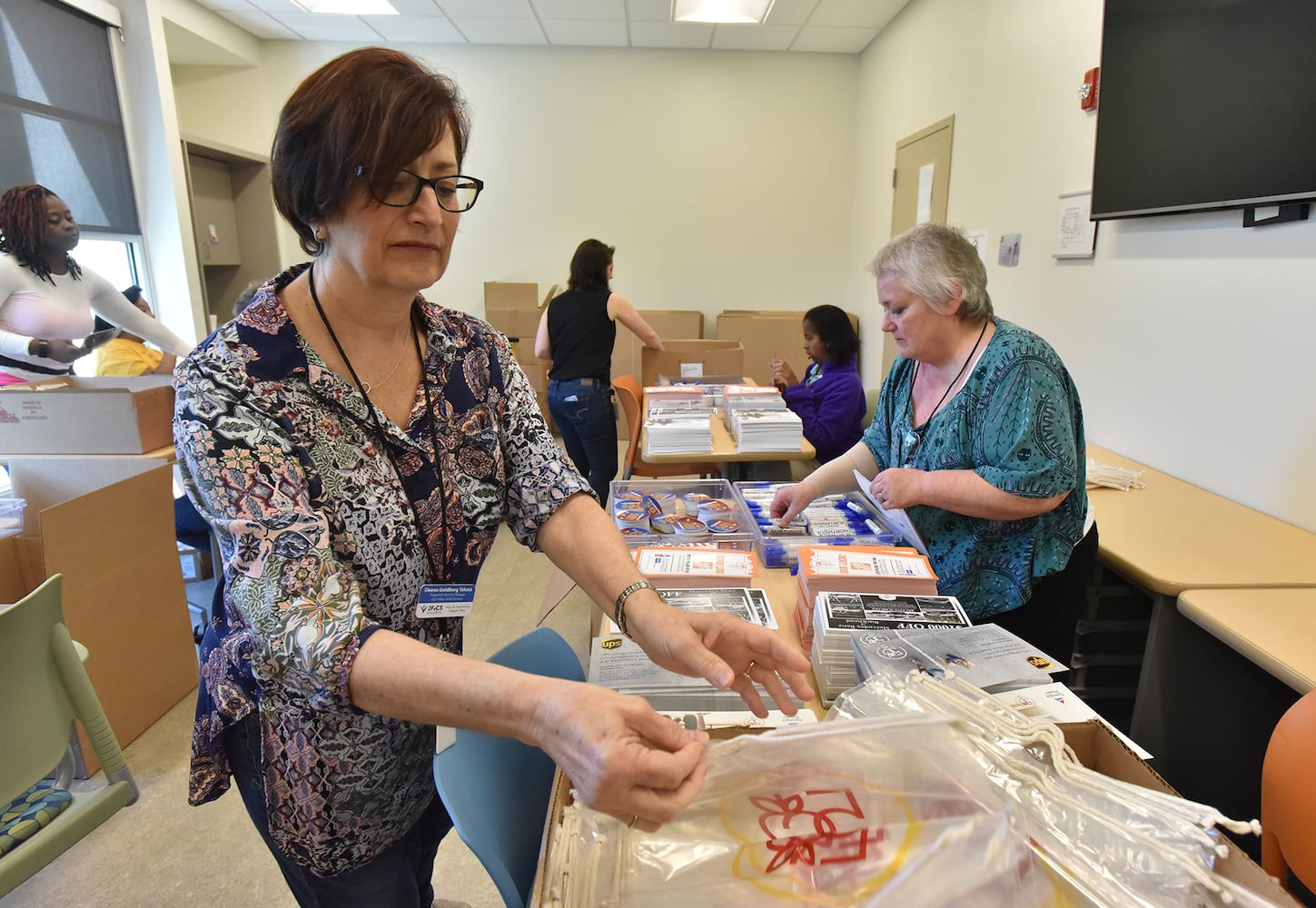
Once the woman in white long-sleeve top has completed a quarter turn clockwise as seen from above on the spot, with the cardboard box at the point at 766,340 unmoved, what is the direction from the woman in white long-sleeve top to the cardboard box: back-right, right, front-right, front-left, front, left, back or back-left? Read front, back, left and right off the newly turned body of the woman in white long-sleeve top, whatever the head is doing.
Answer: back-left

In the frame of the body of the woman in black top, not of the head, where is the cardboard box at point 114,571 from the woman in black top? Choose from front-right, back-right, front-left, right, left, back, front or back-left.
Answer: back

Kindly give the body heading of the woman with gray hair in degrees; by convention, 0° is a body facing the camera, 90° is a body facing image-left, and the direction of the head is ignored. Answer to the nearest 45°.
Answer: approximately 45°

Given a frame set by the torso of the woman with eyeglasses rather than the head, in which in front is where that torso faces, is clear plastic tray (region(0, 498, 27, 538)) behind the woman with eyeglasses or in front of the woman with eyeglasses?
behind

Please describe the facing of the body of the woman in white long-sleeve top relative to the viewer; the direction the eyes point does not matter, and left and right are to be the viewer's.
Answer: facing the viewer and to the right of the viewer

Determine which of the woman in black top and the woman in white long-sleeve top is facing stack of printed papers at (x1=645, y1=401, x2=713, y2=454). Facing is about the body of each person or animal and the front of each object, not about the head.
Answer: the woman in white long-sleeve top

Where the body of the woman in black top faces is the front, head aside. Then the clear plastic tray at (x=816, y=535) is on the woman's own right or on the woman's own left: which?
on the woman's own right

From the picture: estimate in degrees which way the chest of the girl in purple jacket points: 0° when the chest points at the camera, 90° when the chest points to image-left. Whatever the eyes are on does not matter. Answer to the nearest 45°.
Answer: approximately 90°

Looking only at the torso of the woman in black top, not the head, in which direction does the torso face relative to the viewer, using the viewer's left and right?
facing away from the viewer and to the right of the viewer

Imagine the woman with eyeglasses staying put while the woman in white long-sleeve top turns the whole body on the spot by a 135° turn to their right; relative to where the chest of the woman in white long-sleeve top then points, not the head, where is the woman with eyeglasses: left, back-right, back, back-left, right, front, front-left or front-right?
left

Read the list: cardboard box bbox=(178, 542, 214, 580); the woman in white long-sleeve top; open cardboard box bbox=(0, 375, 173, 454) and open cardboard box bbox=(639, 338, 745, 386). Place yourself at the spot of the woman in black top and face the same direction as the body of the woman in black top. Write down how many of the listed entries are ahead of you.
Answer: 1

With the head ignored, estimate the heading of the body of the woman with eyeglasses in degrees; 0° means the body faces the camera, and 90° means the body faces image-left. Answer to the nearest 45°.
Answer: approximately 315°

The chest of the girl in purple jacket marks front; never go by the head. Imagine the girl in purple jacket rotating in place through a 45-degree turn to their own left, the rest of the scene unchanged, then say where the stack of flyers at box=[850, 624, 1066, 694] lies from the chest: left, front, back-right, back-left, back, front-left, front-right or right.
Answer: front-left

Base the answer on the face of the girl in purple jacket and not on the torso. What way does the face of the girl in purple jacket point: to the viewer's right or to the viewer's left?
to the viewer's left

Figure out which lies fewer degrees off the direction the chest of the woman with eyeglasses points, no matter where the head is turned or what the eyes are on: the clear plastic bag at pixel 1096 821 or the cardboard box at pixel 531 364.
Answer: the clear plastic bag
